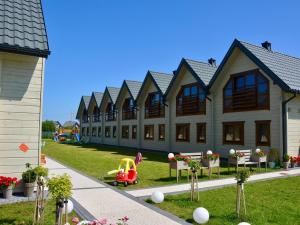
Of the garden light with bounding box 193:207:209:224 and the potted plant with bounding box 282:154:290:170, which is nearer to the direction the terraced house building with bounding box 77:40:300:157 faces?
the garden light

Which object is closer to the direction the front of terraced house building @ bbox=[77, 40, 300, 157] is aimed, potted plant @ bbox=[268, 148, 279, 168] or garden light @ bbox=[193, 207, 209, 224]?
the garden light

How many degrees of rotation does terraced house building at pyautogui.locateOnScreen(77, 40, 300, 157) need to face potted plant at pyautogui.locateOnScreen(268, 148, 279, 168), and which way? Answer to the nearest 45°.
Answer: approximately 90° to its left

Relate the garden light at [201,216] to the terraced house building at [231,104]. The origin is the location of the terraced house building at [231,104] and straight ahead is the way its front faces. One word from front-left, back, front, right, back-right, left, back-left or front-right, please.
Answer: front-left

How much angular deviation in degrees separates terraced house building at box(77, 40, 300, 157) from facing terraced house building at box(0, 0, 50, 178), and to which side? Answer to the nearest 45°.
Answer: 0° — it already faces it

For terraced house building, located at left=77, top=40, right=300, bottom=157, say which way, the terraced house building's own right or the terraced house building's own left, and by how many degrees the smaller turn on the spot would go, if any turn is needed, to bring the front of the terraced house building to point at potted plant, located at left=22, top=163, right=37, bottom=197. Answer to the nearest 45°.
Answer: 0° — it already faces it

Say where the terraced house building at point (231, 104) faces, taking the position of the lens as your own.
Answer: facing the viewer and to the left of the viewer

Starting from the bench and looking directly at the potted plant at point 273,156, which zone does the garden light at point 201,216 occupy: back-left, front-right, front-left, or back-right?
back-right

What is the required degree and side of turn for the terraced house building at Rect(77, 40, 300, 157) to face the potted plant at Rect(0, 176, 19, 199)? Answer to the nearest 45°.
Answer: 0° — it already faces it

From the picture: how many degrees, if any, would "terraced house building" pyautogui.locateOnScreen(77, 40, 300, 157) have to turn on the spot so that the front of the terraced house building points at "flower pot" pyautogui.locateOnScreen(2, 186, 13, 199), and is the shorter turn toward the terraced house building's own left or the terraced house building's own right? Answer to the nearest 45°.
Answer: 0° — it already faces it

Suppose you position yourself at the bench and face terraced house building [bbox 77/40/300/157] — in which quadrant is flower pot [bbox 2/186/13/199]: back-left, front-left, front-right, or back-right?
back-left
